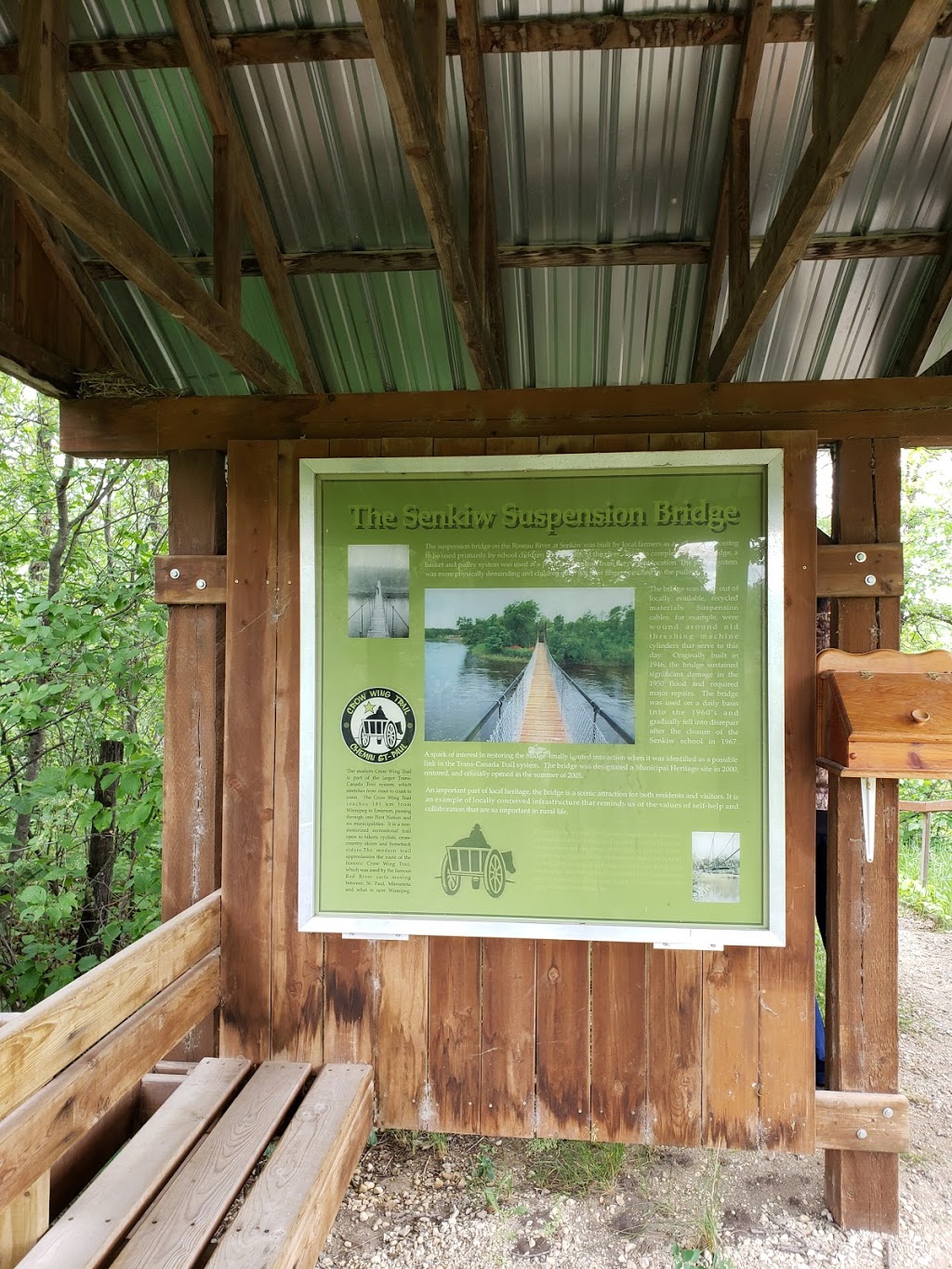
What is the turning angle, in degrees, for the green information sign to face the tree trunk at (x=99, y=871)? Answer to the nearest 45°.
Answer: approximately 135° to its right

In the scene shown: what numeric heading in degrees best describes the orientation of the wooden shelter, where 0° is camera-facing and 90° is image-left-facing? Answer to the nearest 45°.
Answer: approximately 0°

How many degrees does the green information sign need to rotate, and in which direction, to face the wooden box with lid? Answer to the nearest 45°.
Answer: approximately 90° to its left

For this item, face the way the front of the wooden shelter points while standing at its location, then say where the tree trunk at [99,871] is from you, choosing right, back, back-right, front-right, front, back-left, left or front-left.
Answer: back-right

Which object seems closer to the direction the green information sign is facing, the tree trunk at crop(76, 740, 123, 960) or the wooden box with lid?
the wooden box with lid

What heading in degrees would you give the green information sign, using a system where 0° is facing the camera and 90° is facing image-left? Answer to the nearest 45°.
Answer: approximately 0°
